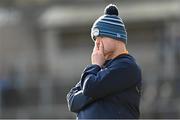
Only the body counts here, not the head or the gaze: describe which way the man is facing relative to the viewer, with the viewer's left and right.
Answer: facing to the left of the viewer
